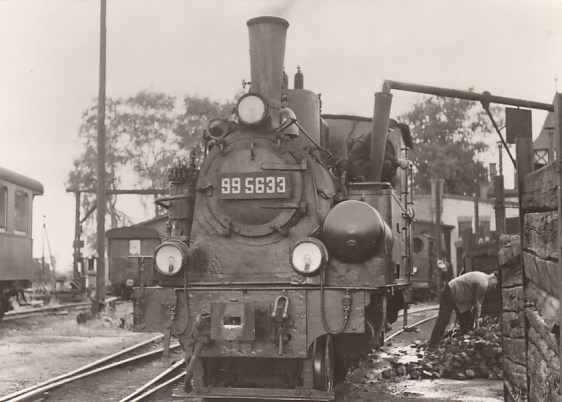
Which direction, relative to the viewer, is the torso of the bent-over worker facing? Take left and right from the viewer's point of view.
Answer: facing to the right of the viewer

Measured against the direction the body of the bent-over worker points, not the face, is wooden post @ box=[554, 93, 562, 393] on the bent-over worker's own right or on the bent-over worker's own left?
on the bent-over worker's own right
